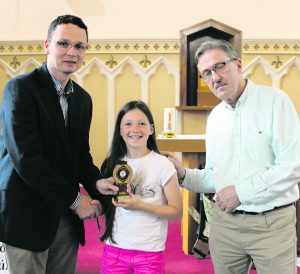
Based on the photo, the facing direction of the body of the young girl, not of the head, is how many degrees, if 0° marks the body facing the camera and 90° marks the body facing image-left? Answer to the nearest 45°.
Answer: approximately 0°

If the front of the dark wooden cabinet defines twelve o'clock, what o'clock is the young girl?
The young girl is roughly at 12 o'clock from the dark wooden cabinet.

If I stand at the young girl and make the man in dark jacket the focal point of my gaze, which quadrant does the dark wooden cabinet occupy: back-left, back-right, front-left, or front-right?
back-right

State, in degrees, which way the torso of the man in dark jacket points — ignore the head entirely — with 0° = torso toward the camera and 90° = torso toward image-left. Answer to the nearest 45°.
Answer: approximately 315°

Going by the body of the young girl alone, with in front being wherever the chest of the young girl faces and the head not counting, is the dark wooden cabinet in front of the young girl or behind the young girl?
behind

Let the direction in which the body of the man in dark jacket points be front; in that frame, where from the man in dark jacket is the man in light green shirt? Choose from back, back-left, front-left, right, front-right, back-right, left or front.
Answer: front-left

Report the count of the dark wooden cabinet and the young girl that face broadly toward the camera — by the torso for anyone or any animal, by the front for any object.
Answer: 2
